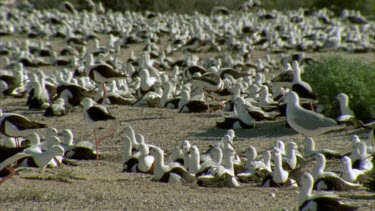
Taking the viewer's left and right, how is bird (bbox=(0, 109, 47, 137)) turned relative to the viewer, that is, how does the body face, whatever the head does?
facing to the left of the viewer

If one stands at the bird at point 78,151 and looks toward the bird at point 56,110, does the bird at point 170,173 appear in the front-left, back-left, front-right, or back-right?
back-right

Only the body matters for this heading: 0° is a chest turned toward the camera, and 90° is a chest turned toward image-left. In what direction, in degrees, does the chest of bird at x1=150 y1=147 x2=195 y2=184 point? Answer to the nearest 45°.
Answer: approximately 90°

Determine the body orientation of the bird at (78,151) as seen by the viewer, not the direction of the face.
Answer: to the viewer's left

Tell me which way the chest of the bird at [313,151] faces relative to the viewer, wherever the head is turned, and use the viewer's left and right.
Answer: facing to the left of the viewer

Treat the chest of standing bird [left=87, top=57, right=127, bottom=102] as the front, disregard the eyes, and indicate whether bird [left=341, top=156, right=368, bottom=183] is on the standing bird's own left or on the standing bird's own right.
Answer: on the standing bird's own left

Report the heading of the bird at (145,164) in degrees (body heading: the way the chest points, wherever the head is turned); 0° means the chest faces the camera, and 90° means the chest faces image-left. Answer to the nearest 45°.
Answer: approximately 45°
